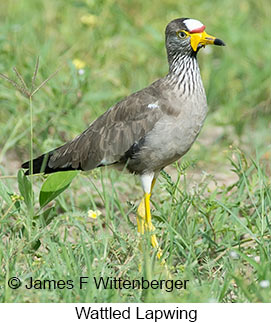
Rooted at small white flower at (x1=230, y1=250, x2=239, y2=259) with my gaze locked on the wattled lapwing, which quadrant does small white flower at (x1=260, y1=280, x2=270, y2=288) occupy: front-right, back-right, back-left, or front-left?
back-left

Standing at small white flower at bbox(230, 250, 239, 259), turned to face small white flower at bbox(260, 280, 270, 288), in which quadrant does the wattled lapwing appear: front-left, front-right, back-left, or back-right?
back-right

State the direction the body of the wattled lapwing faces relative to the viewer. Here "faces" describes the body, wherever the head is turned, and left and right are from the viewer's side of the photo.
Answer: facing to the right of the viewer
